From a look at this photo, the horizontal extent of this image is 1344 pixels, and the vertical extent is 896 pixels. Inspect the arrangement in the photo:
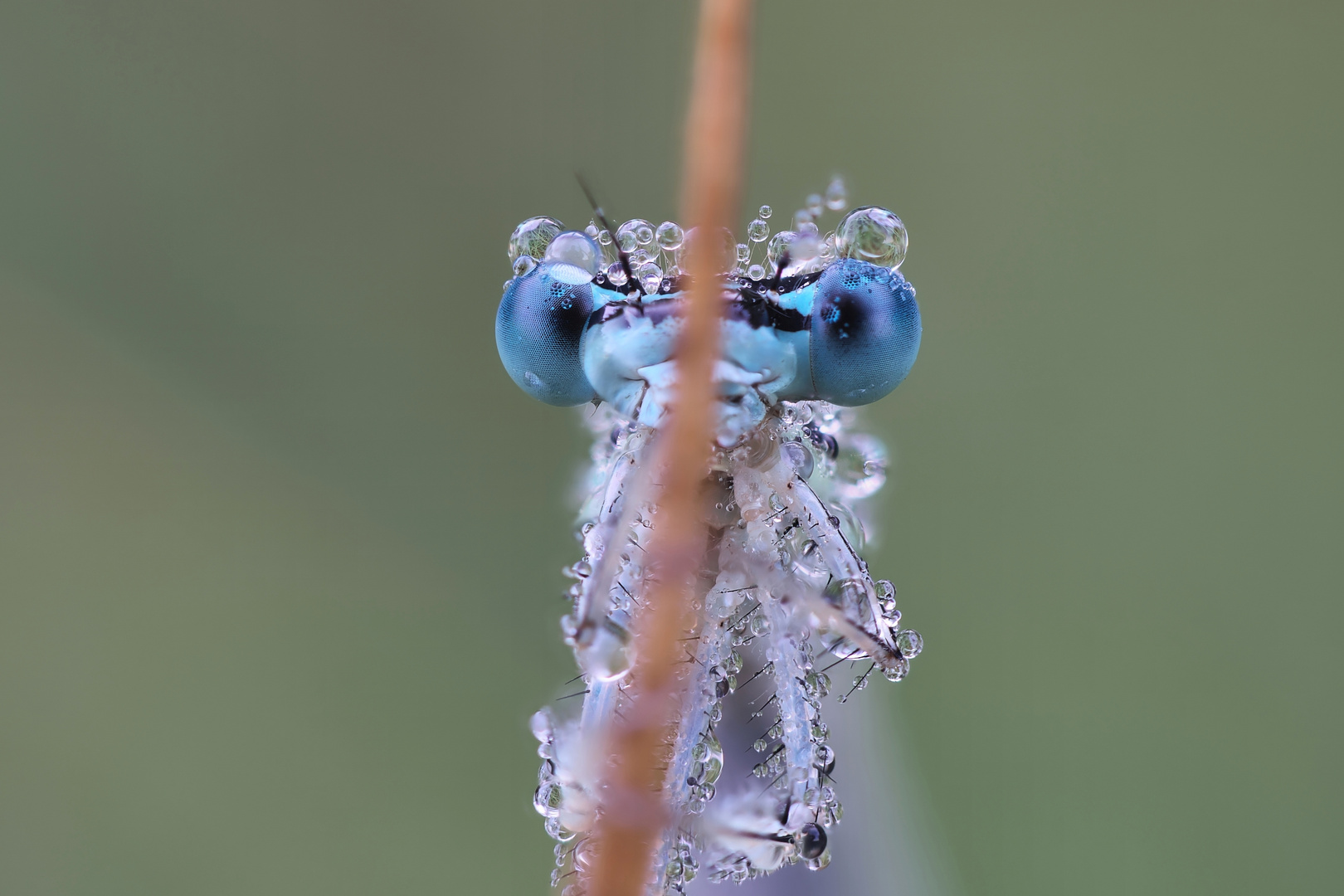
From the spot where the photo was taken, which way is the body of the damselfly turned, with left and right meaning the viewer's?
facing the viewer
